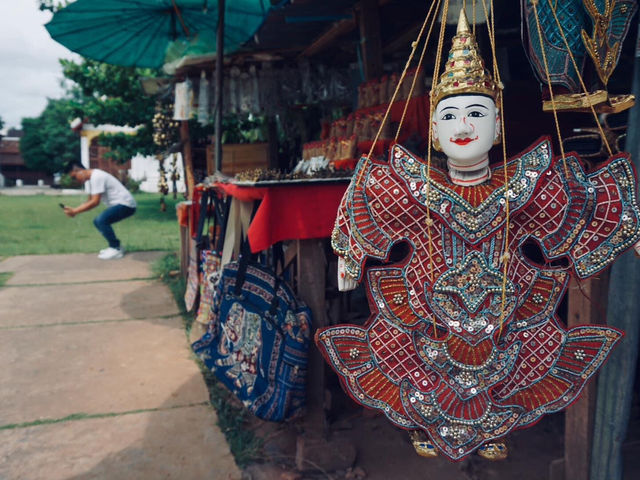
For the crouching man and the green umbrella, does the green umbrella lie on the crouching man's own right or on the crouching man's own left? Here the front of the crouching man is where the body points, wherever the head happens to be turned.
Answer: on the crouching man's own left

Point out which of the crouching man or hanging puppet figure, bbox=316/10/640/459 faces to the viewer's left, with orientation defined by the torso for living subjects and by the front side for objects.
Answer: the crouching man

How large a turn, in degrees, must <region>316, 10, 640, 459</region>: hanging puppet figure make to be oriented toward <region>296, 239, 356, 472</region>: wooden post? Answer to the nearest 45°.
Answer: approximately 135° to its right

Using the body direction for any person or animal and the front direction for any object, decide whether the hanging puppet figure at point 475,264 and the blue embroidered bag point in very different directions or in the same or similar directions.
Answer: same or similar directions

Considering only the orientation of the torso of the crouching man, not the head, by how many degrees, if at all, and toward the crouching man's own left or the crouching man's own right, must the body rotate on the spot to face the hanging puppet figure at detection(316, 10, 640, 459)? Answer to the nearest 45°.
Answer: approximately 90° to the crouching man's own left

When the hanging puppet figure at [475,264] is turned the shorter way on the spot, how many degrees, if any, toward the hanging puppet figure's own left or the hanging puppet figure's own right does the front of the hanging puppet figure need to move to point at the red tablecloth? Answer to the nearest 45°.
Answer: approximately 135° to the hanging puppet figure's own right

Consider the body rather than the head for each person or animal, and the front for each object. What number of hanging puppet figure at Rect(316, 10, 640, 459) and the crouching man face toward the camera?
1

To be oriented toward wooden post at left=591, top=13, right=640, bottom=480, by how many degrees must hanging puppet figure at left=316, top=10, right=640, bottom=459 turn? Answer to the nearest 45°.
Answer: approximately 135° to its left

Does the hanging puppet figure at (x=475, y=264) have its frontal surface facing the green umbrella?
no

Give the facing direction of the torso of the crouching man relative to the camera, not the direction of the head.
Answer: to the viewer's left

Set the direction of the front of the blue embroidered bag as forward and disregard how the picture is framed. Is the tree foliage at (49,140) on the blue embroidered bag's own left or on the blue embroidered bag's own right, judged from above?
on the blue embroidered bag's own right

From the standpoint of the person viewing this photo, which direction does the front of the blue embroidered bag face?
facing the viewer and to the left of the viewer

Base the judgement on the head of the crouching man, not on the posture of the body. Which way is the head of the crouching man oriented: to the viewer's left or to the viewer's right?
to the viewer's left

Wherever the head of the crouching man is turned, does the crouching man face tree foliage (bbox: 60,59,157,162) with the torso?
no

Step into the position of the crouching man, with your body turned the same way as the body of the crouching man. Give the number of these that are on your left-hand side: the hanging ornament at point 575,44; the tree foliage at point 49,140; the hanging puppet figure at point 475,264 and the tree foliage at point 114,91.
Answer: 2

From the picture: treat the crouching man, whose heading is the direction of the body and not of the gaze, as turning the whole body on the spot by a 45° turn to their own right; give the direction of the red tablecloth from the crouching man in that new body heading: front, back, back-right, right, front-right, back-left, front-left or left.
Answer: back-left

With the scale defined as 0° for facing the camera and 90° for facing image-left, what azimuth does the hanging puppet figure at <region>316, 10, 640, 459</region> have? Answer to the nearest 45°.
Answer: approximately 0°
